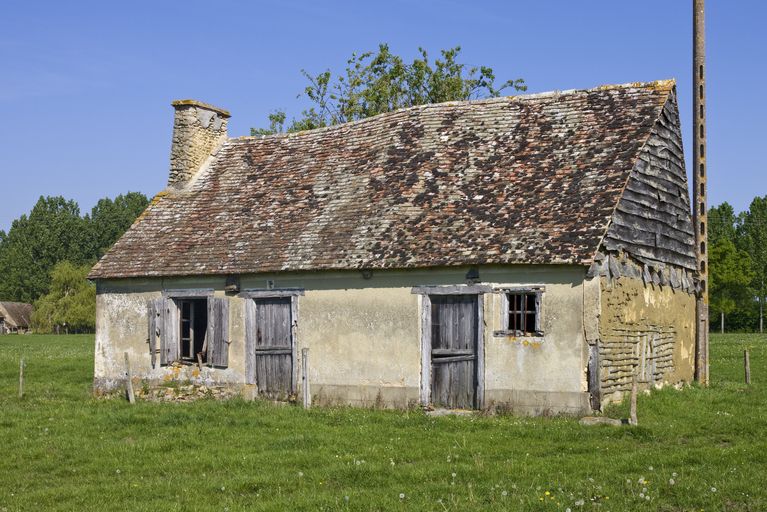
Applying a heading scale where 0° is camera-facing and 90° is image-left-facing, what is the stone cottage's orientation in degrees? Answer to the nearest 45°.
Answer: approximately 45°

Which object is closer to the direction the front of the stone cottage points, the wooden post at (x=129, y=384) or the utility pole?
the wooden post

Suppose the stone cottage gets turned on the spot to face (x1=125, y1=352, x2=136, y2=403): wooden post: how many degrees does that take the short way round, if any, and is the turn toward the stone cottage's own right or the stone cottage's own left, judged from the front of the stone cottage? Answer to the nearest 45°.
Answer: approximately 45° to the stone cottage's own right
